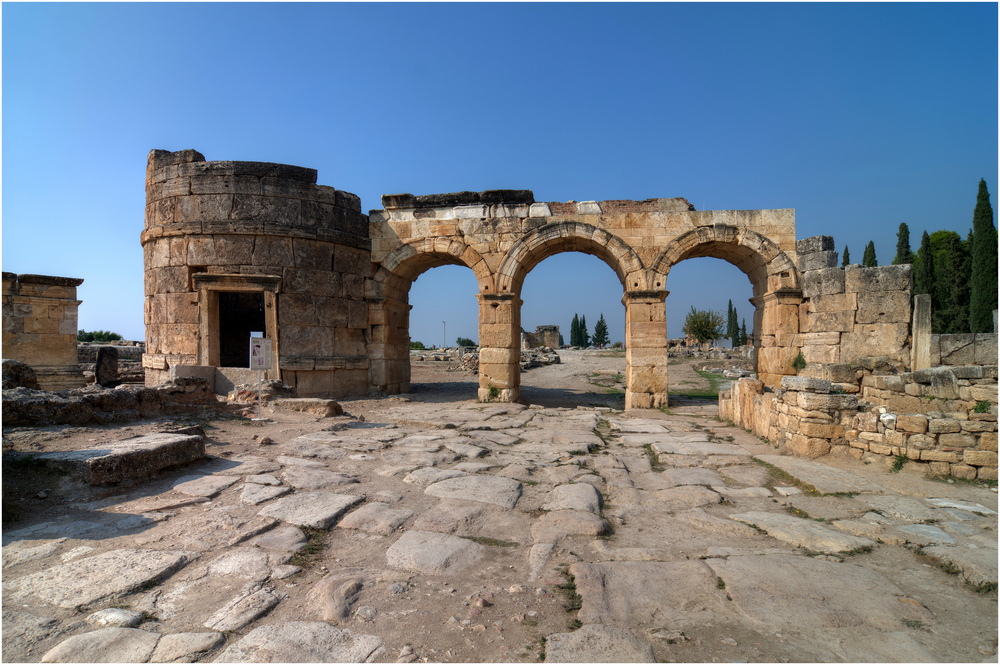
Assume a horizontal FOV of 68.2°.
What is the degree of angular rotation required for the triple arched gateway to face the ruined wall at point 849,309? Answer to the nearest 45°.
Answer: approximately 90° to its left

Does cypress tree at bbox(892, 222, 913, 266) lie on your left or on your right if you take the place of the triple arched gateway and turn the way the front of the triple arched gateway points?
on your left

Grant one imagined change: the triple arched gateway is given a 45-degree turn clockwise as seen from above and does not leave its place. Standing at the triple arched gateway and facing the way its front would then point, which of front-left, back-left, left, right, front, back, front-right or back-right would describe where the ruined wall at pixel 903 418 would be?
left

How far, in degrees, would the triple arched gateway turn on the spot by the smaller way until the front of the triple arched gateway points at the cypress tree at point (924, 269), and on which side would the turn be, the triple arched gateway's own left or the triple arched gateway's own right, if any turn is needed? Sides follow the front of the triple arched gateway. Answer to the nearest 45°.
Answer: approximately 135° to the triple arched gateway's own left

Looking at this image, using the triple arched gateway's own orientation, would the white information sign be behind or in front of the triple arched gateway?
in front

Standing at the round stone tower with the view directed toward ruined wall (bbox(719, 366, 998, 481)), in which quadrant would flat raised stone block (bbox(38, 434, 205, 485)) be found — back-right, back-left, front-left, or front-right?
front-right

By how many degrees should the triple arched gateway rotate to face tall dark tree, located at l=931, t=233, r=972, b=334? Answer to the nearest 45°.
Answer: approximately 135° to its left

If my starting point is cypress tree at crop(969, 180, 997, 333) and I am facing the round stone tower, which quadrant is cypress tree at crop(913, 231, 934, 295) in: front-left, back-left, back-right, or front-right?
back-right

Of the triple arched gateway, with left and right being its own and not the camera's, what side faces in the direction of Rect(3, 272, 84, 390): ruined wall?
right

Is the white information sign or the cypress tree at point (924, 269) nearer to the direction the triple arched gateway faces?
the white information sign

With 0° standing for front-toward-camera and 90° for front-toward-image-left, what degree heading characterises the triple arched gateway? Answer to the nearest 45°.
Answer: approximately 0°

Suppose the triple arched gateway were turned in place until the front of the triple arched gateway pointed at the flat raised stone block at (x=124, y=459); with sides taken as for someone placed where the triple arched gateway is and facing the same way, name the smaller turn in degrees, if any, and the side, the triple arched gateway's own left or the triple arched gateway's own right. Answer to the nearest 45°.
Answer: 0° — it already faces it
